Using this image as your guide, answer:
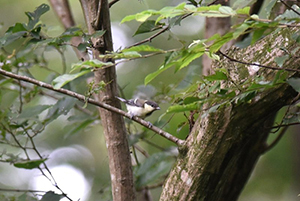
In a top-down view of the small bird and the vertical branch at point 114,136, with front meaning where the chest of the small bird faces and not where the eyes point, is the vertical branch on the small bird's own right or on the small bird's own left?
on the small bird's own right

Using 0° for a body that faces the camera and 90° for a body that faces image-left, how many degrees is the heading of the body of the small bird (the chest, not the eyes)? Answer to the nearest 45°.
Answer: approximately 270°
